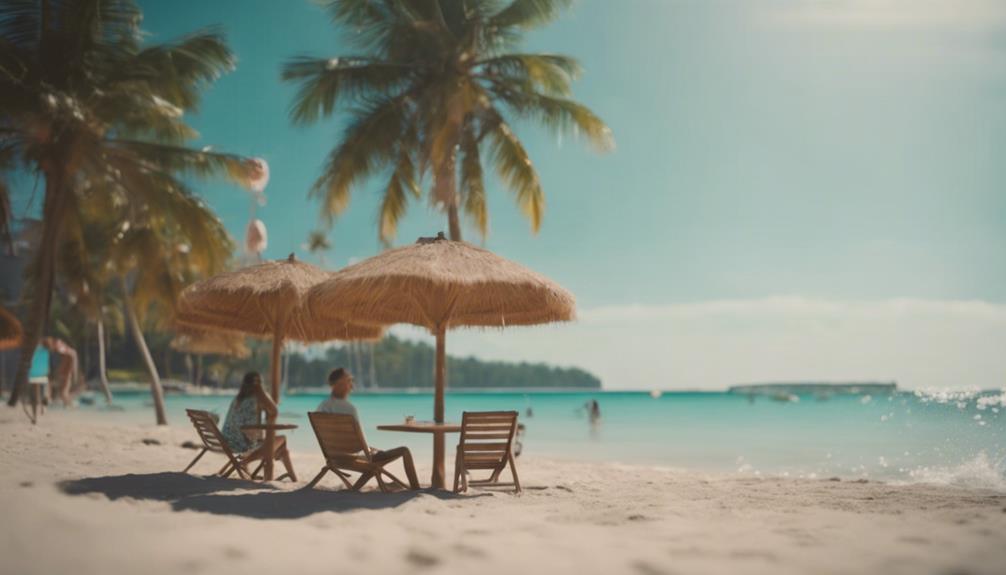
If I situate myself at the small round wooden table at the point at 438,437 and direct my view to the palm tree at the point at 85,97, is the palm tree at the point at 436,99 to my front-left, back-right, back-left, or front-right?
front-right

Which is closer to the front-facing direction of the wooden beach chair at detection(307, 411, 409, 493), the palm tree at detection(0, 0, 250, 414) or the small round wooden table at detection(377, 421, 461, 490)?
the small round wooden table

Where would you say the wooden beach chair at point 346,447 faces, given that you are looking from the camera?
facing away from the viewer and to the right of the viewer

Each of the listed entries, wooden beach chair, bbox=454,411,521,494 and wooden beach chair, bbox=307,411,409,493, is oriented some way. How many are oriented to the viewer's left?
0

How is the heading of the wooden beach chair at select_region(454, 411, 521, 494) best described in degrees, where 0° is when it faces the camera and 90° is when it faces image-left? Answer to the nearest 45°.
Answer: approximately 180°

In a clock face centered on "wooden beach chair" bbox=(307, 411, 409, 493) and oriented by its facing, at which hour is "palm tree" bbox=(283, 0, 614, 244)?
The palm tree is roughly at 11 o'clock from the wooden beach chair.

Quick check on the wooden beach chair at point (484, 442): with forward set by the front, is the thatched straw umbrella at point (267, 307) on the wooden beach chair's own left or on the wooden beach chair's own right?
on the wooden beach chair's own left

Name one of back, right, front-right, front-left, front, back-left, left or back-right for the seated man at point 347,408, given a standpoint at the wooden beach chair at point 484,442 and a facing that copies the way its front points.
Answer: left

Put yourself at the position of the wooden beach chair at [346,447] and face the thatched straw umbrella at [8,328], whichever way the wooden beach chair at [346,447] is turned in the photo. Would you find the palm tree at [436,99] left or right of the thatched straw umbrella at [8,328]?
right

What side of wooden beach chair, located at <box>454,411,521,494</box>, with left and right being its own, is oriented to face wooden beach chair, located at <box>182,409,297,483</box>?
left

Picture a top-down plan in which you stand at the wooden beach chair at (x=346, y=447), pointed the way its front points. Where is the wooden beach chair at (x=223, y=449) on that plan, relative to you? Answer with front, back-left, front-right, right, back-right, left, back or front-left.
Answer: left

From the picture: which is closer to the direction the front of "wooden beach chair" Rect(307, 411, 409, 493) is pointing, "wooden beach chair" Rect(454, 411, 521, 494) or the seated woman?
the wooden beach chair

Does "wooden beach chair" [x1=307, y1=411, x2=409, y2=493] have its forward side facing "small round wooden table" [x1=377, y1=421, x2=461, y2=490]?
yes

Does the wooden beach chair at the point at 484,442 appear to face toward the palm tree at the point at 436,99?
yes
